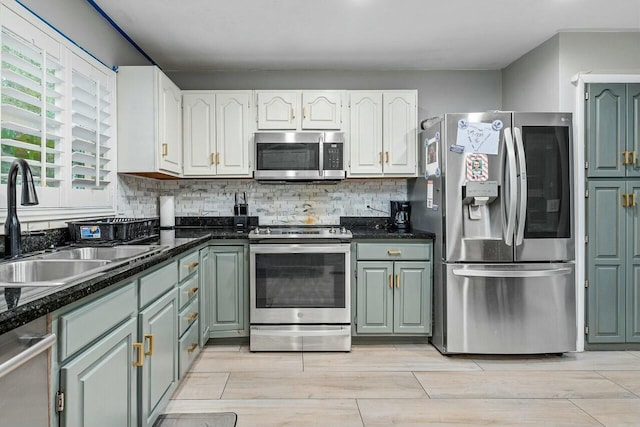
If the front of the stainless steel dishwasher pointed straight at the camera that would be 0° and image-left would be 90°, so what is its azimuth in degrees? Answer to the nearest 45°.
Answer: approximately 315°

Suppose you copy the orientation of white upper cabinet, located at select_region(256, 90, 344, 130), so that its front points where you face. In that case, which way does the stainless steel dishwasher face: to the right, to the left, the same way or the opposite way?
to the left

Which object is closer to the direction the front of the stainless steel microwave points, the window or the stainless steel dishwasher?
the stainless steel dishwasher

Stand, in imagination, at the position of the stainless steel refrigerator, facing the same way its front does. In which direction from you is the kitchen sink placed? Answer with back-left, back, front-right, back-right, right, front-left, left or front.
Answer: front-right

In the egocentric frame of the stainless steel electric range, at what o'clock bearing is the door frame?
The door frame is roughly at 9 o'clock from the stainless steel electric range.

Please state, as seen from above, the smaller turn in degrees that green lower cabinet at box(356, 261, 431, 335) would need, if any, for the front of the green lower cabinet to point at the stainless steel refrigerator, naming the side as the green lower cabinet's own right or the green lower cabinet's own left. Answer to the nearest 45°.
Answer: approximately 90° to the green lower cabinet's own left

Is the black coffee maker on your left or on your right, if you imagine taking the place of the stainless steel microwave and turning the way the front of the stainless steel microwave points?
on your left

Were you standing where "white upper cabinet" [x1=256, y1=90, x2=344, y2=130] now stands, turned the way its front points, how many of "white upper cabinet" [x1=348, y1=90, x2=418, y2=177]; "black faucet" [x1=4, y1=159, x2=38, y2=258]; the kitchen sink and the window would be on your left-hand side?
1

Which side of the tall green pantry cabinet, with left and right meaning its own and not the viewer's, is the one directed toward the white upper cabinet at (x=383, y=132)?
right

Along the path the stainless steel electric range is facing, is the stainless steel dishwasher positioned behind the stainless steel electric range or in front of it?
in front
